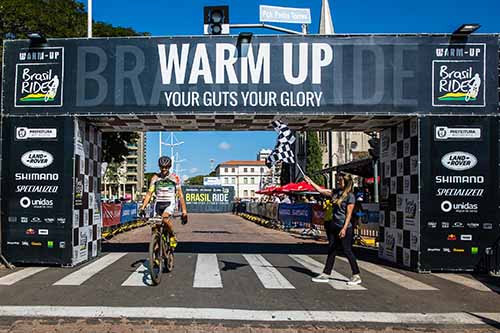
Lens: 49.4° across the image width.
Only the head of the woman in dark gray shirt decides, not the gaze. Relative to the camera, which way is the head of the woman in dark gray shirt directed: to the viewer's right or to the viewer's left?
to the viewer's left

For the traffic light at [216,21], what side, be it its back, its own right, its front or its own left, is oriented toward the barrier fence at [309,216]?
back

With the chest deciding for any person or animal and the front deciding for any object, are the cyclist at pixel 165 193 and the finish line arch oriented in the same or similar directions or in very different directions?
same or similar directions

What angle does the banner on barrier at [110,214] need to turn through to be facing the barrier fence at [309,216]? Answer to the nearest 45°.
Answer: approximately 45° to its left

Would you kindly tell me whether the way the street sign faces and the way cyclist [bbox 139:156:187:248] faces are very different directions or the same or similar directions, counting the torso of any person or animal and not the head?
same or similar directions

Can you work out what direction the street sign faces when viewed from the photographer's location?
facing the viewer

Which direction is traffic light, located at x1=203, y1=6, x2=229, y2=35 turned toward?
toward the camera

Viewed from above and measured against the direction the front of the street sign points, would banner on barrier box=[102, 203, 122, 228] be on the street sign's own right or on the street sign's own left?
on the street sign's own right

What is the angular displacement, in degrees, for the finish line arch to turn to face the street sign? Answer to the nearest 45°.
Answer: approximately 135° to its left

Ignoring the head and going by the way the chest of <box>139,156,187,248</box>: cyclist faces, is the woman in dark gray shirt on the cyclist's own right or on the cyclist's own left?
on the cyclist's own left
